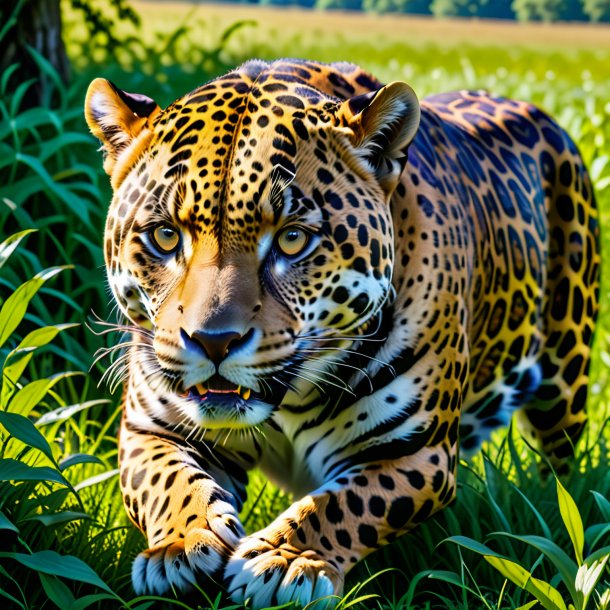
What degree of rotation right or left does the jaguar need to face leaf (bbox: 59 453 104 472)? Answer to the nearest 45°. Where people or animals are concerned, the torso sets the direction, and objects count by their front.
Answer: approximately 45° to its right

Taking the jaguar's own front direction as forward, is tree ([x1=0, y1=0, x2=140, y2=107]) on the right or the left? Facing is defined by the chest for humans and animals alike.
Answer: on its right

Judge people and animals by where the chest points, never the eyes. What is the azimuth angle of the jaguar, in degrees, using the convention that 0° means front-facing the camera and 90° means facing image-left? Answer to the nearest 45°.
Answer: approximately 45°

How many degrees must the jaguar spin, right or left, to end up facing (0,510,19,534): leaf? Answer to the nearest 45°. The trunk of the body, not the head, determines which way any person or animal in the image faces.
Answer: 0° — it already faces it

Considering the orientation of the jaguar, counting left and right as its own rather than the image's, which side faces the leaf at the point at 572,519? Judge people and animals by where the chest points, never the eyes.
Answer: left

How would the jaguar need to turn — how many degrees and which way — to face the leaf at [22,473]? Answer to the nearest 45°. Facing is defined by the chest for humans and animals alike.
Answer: approximately 45° to its right

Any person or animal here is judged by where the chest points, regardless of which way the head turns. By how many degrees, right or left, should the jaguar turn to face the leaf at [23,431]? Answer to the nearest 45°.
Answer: approximately 45° to its right

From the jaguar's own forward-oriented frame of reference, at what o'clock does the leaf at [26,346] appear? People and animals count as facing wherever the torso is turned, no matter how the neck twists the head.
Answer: The leaf is roughly at 2 o'clock from the jaguar.
